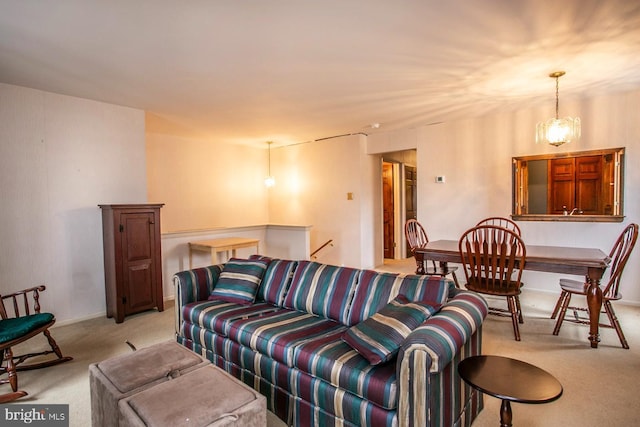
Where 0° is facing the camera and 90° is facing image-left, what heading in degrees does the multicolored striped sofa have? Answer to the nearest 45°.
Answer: approximately 45°

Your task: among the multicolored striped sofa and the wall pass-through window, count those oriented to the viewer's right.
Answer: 0

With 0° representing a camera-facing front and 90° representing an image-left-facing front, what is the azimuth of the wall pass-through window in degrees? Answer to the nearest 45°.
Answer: approximately 0°

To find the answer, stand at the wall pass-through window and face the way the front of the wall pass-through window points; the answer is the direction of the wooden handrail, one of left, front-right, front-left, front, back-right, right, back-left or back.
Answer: right

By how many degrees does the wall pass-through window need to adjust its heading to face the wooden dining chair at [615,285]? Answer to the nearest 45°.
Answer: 0° — it already faces it

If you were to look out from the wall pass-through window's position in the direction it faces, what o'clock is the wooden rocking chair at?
The wooden rocking chair is roughly at 1 o'clock from the wall pass-through window.

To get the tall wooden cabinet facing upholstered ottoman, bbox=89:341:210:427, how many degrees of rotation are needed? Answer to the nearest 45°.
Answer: approximately 45° to its right

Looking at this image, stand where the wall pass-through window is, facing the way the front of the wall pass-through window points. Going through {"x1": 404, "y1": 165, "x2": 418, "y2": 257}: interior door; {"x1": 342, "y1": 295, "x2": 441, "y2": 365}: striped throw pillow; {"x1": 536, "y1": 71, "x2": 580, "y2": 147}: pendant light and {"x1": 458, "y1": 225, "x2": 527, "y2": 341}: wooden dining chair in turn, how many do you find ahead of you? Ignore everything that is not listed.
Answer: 3

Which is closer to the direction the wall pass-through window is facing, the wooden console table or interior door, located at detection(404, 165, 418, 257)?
the wooden console table

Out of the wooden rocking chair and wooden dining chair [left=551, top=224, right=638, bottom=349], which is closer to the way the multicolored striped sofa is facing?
the wooden rocking chair

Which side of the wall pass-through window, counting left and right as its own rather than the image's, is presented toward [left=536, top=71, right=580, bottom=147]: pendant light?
front

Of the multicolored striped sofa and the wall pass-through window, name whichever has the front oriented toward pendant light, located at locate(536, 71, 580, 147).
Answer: the wall pass-through window

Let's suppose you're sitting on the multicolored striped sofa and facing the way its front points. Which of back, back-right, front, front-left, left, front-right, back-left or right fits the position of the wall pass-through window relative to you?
back
